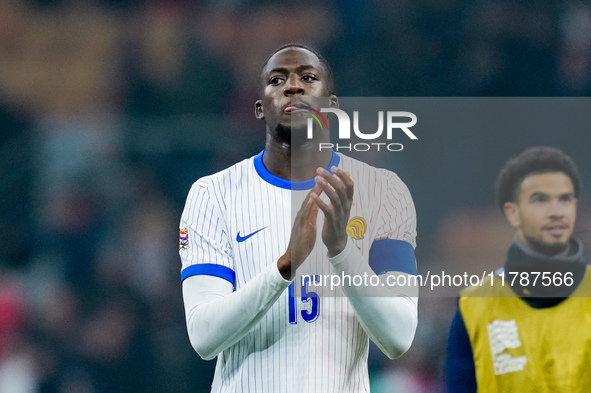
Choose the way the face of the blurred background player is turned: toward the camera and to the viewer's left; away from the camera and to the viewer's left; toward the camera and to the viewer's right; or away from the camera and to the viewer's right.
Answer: toward the camera and to the viewer's right

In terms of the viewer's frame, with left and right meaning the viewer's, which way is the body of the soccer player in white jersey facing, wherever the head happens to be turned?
facing the viewer

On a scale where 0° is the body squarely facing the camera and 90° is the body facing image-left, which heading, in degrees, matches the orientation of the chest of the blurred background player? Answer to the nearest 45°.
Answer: approximately 315°

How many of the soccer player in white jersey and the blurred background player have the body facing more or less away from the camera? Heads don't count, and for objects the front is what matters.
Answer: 0

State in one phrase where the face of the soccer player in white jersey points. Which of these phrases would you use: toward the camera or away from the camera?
toward the camera

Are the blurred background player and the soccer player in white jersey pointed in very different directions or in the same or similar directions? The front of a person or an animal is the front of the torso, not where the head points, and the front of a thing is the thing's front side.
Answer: same or similar directions
